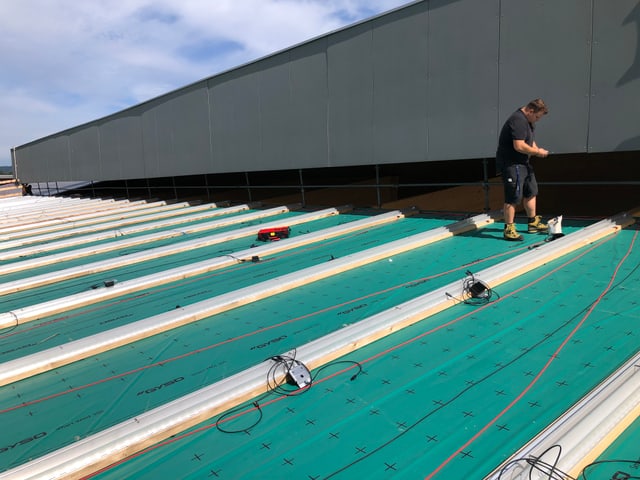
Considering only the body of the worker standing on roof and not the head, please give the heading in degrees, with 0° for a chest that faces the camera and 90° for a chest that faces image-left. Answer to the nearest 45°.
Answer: approximately 270°

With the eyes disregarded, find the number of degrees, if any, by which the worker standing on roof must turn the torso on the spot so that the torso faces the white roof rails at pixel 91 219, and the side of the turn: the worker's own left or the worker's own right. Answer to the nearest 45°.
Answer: approximately 180°

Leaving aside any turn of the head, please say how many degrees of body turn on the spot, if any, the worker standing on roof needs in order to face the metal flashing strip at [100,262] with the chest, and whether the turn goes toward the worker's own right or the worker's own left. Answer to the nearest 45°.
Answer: approximately 180°

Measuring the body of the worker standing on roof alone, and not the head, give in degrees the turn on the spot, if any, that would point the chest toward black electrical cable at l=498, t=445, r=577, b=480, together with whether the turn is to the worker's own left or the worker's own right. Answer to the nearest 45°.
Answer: approximately 90° to the worker's own right

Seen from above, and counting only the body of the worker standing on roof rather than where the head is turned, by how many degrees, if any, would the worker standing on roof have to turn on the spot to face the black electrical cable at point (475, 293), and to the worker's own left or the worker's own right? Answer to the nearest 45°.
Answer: approximately 90° to the worker's own right

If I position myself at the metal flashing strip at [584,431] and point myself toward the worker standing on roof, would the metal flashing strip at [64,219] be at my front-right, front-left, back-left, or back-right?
front-left

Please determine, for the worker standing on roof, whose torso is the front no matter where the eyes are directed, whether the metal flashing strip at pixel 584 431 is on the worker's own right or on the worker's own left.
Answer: on the worker's own right

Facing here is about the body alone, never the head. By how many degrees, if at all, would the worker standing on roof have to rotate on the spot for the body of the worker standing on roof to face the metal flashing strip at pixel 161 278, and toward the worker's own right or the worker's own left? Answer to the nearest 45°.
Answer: approximately 135° to the worker's own right

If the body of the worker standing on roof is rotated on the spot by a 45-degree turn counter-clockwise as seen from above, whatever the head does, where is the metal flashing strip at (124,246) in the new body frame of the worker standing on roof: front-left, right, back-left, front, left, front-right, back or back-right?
back-left

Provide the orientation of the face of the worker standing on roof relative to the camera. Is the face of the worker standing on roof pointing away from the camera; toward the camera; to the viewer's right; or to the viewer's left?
to the viewer's right
